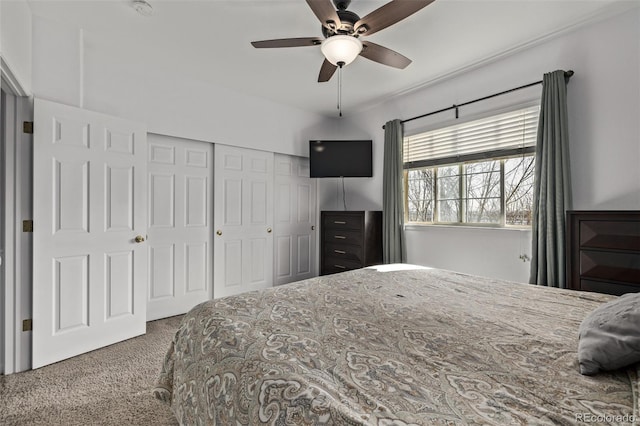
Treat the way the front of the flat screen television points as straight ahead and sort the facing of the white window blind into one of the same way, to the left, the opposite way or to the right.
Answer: to the right

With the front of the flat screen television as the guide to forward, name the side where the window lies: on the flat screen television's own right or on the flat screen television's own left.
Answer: on the flat screen television's own left

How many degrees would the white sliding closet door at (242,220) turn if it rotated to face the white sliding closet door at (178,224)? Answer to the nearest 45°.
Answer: approximately 90° to its right

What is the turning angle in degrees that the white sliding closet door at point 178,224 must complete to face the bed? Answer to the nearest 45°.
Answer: approximately 45° to its right

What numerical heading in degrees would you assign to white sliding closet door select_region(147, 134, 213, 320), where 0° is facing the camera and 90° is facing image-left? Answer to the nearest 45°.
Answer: approximately 315°

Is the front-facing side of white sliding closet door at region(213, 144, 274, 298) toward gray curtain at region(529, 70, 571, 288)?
yes

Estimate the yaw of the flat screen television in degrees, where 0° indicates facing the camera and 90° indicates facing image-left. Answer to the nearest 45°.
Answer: approximately 0°

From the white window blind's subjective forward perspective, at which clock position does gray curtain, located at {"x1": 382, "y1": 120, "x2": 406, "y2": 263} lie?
The gray curtain is roughly at 2 o'clock from the white window blind.
